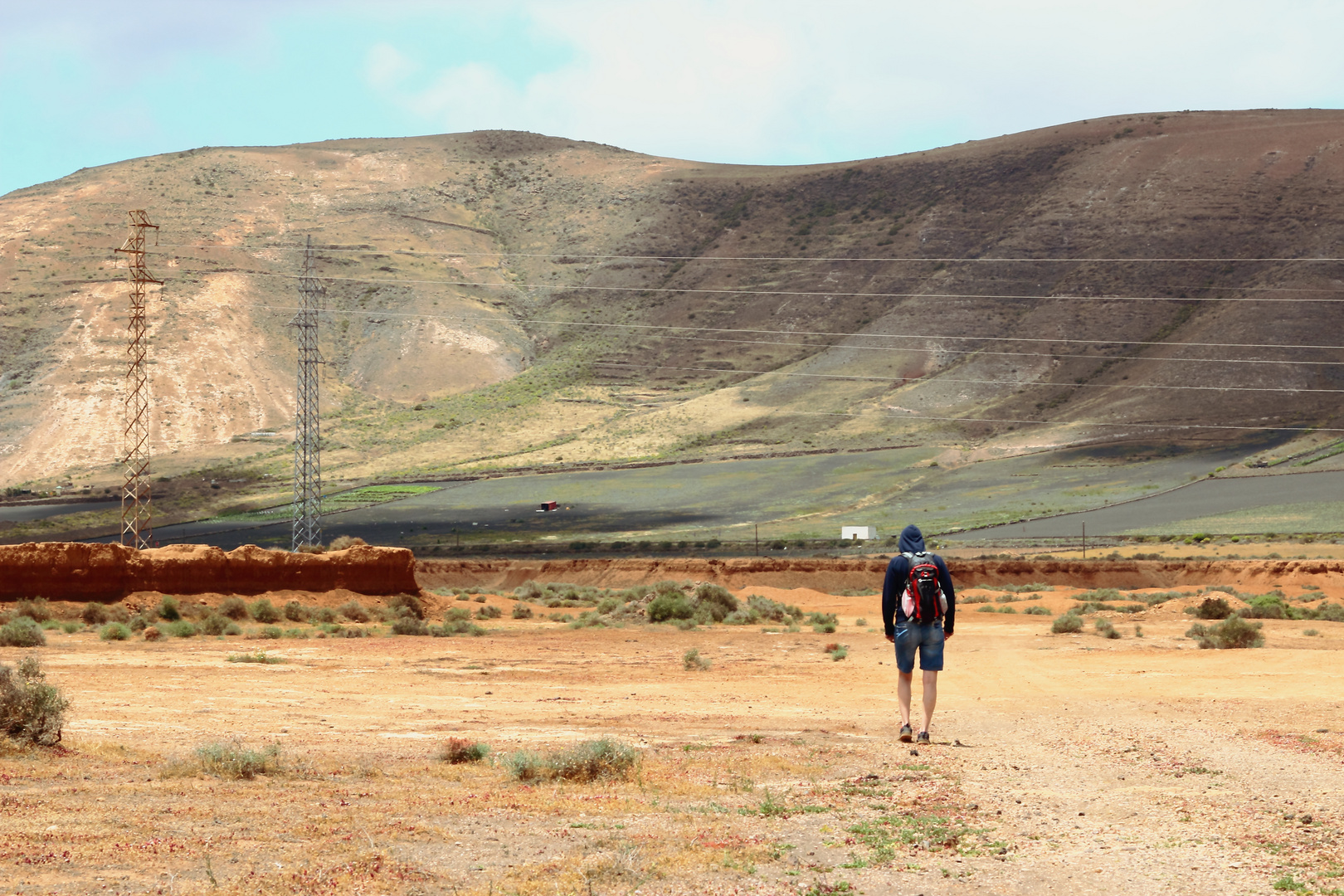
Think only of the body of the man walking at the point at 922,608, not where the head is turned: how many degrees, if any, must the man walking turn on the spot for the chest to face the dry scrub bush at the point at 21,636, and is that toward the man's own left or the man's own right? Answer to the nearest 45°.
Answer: approximately 45° to the man's own left

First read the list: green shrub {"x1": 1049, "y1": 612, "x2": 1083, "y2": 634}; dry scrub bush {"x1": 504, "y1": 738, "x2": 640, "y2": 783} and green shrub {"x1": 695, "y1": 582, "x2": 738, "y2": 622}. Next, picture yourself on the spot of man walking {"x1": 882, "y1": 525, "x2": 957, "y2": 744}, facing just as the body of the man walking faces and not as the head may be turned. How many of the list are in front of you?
2

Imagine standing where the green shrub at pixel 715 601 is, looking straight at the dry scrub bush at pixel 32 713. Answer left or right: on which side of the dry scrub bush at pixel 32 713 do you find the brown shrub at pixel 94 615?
right

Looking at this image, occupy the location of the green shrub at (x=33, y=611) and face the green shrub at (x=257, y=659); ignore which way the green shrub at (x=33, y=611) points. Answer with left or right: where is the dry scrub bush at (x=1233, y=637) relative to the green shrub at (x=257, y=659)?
left

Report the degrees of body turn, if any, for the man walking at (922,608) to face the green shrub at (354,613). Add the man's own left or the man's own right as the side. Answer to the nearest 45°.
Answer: approximately 45° to the man's own left

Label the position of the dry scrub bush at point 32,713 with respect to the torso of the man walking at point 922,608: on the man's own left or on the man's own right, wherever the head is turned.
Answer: on the man's own left

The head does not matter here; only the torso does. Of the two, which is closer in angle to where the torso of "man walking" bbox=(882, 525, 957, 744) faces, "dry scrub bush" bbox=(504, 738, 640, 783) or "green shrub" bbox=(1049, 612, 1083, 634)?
the green shrub

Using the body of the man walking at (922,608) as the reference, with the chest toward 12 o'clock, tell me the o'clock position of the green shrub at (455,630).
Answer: The green shrub is roughly at 11 o'clock from the man walking.

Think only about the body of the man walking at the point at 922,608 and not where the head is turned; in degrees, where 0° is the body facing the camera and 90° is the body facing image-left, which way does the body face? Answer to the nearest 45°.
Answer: approximately 180°
